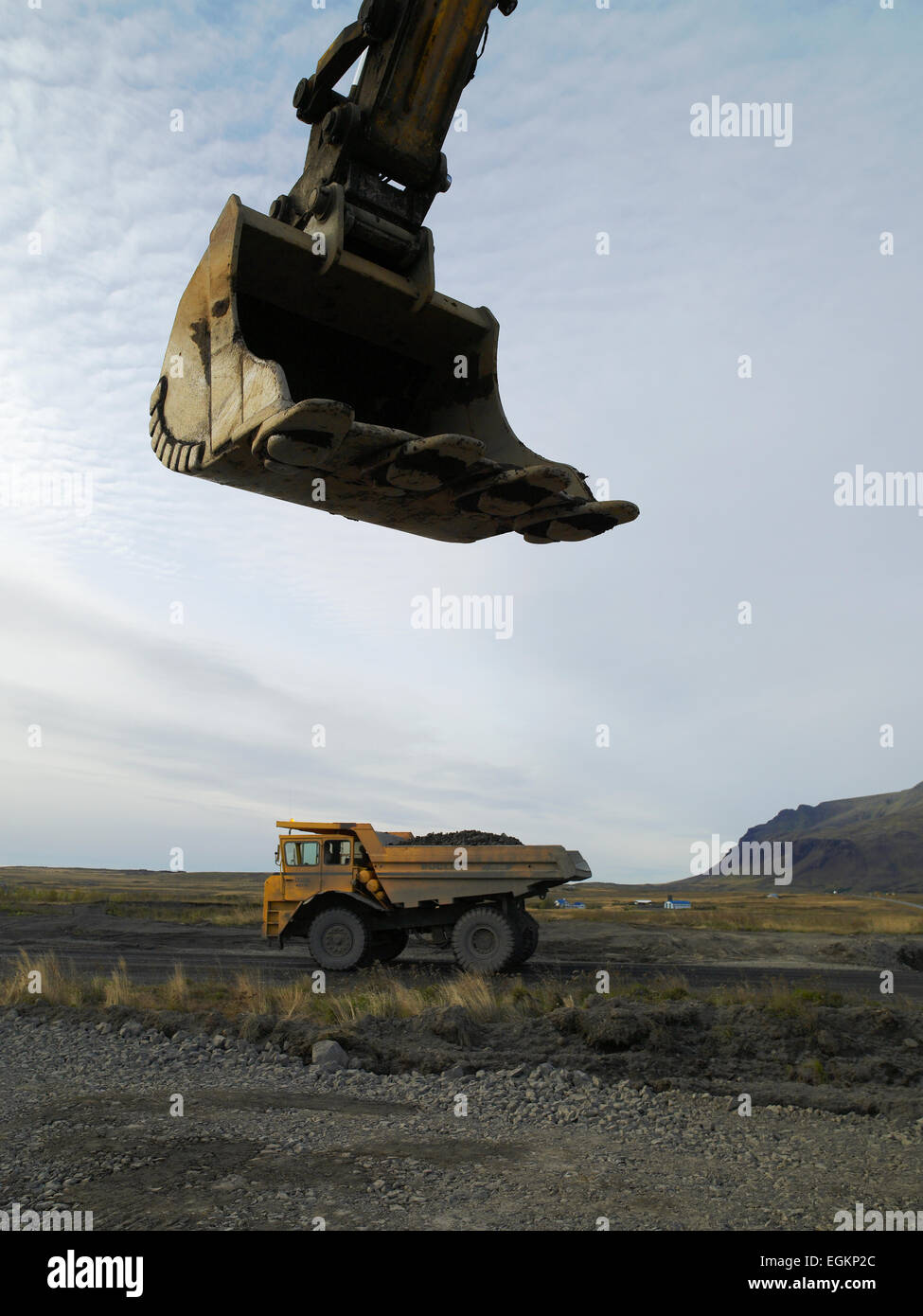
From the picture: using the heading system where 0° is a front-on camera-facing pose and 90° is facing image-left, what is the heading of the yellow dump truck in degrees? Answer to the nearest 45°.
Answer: approximately 90°

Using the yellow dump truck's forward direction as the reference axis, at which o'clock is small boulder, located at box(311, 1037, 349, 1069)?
The small boulder is roughly at 9 o'clock from the yellow dump truck.
